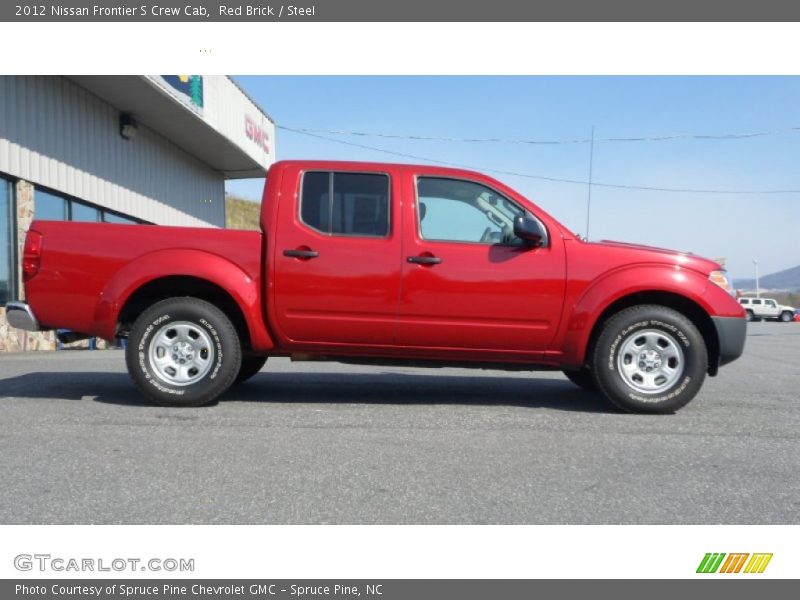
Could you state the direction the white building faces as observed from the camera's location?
facing the viewer and to the right of the viewer

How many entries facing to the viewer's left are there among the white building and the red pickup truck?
0

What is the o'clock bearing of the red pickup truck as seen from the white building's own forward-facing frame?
The red pickup truck is roughly at 1 o'clock from the white building.

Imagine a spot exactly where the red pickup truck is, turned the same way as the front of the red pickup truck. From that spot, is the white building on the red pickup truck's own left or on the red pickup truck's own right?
on the red pickup truck's own left

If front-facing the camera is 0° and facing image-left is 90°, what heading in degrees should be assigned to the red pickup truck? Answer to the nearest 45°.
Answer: approximately 270°
